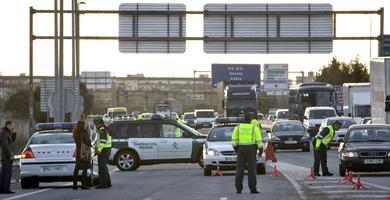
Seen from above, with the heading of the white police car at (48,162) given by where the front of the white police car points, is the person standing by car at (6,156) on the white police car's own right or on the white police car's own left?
on the white police car's own left

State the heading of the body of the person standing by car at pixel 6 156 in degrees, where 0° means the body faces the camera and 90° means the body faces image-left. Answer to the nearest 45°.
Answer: approximately 270°

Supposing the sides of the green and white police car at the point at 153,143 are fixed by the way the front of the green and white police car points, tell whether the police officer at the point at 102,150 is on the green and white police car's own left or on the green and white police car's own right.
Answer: on the green and white police car's own right

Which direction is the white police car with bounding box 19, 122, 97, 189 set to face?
away from the camera

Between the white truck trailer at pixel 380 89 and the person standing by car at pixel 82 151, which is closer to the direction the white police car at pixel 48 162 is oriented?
the white truck trailer

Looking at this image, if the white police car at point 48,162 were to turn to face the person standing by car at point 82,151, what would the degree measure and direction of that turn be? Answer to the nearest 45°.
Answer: approximately 135° to its right

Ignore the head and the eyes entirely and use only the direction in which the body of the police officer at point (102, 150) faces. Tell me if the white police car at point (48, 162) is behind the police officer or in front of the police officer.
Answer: in front

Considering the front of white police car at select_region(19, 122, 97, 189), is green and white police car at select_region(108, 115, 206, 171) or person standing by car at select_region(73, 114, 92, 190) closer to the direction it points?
the green and white police car

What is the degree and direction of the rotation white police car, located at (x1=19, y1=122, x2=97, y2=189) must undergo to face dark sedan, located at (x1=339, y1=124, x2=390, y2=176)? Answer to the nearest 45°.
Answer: approximately 90° to its right

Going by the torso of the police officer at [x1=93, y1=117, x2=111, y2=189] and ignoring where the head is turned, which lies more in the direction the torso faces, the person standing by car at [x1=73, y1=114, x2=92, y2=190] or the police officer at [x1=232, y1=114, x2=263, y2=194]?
the person standing by car

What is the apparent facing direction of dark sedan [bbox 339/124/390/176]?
toward the camera

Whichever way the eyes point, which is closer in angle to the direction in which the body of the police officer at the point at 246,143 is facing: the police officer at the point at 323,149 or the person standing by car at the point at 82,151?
the police officer

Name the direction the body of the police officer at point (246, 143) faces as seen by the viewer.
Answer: away from the camera
